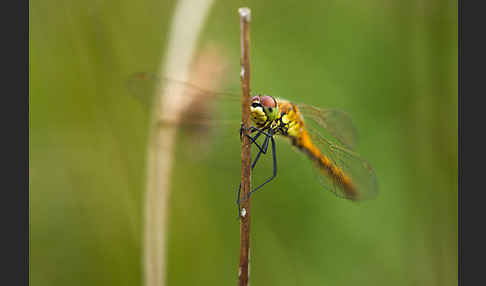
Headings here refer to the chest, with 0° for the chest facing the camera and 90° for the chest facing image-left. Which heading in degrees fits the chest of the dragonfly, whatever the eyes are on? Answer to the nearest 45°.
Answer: approximately 45°
